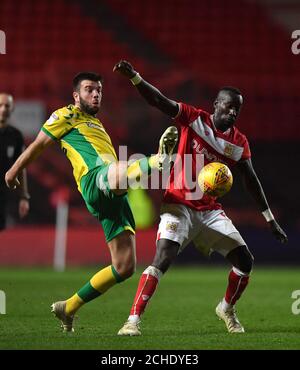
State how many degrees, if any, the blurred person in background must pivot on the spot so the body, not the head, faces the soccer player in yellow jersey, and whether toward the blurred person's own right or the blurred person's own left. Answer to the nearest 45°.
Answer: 0° — they already face them

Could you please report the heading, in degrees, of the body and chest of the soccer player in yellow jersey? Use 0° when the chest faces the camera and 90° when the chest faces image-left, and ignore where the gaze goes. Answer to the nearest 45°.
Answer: approximately 315°

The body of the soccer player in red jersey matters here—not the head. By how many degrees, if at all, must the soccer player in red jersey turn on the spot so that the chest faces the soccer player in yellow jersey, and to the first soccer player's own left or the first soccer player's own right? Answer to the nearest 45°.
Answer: approximately 90° to the first soccer player's own right

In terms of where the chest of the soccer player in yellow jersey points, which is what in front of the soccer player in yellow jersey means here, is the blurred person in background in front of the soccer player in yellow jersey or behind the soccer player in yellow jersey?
behind

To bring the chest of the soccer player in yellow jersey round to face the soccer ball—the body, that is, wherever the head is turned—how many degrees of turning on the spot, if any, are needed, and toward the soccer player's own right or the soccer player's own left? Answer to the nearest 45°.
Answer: approximately 45° to the soccer player's own left

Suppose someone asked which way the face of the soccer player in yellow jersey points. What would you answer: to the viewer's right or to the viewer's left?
to the viewer's right

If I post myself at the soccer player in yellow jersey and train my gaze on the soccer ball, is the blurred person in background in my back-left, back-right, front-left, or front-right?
back-left

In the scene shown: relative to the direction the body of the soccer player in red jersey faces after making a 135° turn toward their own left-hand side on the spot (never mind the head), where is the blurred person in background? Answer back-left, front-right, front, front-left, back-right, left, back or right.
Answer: left
